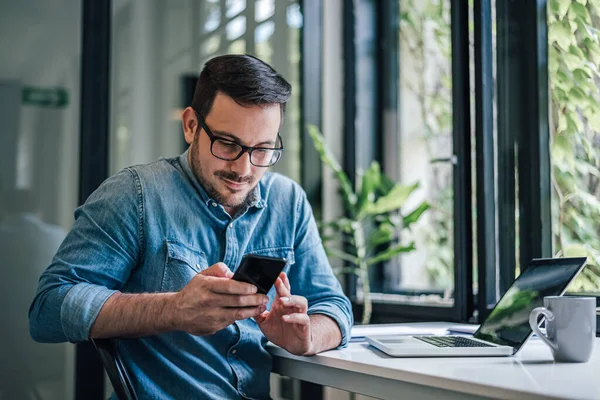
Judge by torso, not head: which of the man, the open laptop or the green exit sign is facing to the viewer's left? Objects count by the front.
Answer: the open laptop

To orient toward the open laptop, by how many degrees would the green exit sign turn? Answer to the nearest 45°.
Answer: approximately 45° to its left

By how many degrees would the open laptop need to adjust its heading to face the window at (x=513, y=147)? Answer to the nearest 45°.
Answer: approximately 90° to its right

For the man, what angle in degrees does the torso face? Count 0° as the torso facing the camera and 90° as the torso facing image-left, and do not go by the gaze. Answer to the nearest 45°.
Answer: approximately 315°

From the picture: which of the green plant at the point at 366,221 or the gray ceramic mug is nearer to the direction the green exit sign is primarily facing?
the gray ceramic mug

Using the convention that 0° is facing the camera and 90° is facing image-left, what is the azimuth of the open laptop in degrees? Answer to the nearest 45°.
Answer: approximately 90°

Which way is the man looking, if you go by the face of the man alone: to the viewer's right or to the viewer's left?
to the viewer's right

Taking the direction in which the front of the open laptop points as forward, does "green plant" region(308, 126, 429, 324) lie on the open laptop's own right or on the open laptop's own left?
on the open laptop's own right

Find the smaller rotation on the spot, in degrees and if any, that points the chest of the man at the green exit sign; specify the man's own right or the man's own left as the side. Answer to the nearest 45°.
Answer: approximately 180°

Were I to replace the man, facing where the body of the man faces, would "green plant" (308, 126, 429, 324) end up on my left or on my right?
on my left
